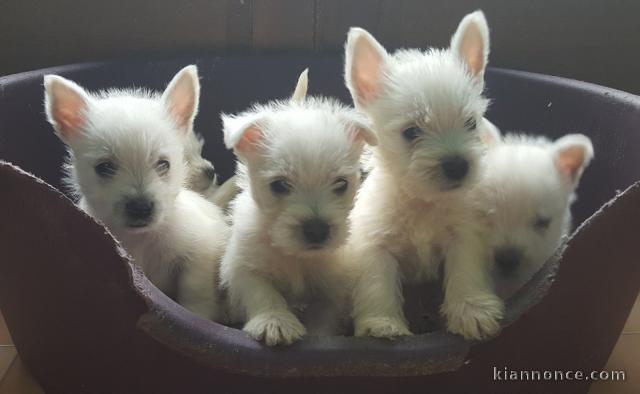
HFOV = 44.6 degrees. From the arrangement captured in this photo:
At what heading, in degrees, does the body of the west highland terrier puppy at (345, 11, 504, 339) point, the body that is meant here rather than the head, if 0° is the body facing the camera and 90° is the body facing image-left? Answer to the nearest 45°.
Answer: approximately 0°

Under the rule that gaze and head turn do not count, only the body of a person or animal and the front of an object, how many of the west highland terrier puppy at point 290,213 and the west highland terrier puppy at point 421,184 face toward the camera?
2

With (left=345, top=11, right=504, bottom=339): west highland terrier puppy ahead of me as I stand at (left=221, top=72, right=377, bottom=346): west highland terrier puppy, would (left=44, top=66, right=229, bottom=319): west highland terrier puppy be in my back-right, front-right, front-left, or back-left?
back-left

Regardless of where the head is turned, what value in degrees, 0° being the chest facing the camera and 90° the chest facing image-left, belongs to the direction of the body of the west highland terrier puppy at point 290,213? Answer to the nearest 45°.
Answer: approximately 0°

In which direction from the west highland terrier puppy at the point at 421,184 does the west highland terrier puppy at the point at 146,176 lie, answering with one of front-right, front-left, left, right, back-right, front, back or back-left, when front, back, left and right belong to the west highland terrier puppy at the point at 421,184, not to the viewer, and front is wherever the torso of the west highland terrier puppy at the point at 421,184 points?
right
